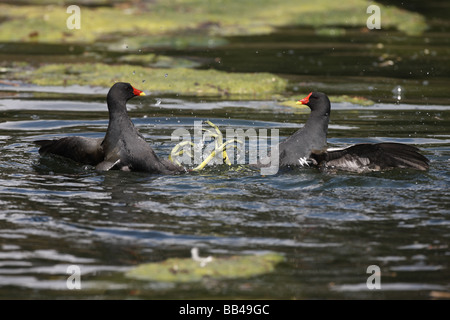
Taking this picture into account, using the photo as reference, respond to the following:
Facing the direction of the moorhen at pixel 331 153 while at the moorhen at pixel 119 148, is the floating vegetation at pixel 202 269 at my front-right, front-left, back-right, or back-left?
front-right

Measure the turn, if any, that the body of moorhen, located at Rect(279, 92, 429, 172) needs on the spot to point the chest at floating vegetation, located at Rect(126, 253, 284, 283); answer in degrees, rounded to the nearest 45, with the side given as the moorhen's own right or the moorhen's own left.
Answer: approximately 90° to the moorhen's own left

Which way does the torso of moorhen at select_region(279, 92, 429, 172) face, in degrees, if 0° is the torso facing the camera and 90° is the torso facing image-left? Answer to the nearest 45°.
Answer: approximately 90°

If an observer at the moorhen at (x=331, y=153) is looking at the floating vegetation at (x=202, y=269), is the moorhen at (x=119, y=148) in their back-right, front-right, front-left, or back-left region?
front-right

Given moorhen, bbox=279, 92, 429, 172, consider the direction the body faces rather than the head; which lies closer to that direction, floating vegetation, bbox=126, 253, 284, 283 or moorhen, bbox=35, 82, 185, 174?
the moorhen

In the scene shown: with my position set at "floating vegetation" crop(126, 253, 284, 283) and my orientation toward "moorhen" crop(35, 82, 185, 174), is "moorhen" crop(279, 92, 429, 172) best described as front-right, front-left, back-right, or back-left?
front-right

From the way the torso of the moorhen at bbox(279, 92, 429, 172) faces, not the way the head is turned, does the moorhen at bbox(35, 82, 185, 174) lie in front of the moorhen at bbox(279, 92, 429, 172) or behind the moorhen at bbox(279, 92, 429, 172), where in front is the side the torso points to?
in front
